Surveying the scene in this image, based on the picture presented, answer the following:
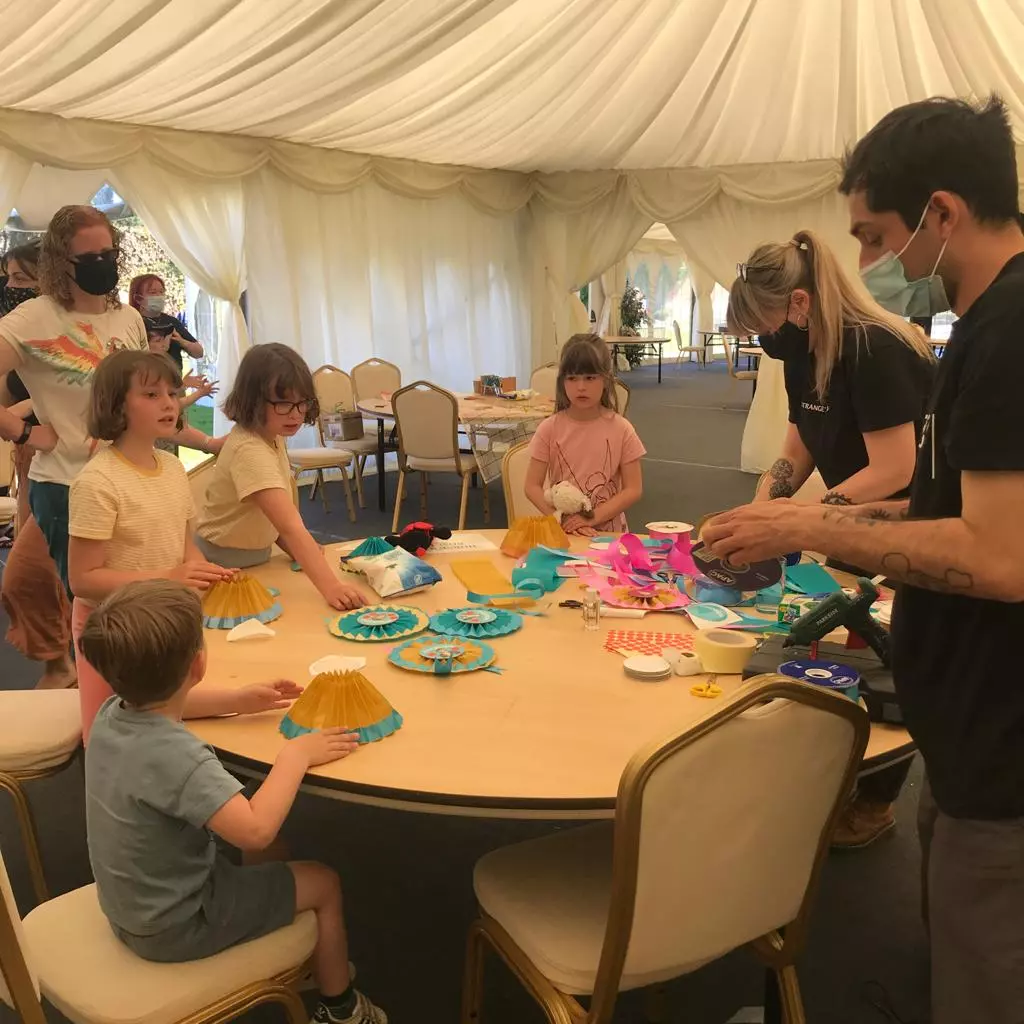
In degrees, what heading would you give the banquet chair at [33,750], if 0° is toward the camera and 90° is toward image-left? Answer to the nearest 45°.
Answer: approximately 270°

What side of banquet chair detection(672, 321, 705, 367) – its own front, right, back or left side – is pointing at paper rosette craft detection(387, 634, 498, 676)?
right

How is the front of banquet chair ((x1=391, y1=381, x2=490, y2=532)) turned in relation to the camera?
facing away from the viewer and to the right of the viewer

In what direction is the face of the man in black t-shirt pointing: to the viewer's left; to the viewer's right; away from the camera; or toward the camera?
to the viewer's left

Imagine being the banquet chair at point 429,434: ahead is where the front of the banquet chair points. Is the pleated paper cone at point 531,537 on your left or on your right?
on your right

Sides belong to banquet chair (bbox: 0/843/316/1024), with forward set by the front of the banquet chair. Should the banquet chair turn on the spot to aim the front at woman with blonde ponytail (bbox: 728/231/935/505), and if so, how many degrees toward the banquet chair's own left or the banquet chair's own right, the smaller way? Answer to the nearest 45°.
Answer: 0° — it already faces them

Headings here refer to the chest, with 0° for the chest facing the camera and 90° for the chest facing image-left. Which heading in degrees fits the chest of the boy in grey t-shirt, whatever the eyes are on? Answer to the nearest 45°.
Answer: approximately 225°

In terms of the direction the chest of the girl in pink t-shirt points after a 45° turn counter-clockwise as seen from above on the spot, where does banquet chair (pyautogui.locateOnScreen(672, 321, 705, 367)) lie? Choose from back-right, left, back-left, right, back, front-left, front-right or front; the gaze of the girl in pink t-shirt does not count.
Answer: back-left

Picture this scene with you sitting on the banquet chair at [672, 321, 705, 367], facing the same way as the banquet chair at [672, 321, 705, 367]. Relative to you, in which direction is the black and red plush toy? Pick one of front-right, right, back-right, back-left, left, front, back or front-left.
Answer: right

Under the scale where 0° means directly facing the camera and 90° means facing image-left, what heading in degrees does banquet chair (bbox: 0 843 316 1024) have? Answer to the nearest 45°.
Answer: approximately 270°

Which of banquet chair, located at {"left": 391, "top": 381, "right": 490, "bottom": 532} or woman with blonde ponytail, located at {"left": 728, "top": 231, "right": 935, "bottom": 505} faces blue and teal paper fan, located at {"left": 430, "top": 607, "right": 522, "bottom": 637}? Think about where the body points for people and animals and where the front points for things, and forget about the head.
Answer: the woman with blonde ponytail

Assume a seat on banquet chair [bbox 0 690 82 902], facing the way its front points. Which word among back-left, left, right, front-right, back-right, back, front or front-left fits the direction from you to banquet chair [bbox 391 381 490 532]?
front-left

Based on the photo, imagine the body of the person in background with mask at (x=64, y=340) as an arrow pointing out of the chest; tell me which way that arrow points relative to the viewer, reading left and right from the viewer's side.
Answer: facing the viewer and to the right of the viewer

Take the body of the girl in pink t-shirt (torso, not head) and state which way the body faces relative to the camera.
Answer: toward the camera

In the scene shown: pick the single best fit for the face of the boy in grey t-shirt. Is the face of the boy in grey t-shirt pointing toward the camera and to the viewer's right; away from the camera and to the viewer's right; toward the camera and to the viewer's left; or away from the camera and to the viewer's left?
away from the camera and to the viewer's right
